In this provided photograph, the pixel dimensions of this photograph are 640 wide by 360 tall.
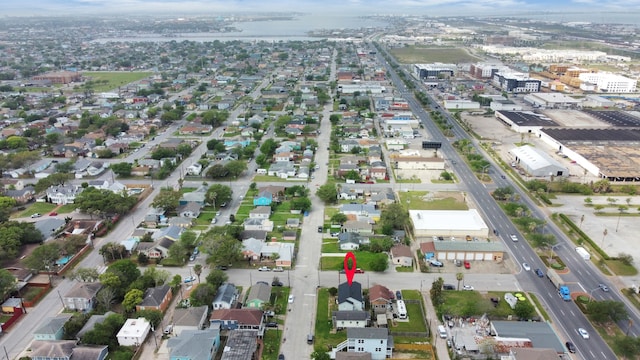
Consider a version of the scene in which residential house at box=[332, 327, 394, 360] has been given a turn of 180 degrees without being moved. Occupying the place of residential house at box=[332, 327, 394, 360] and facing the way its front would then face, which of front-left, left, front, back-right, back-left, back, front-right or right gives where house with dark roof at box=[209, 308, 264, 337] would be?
back

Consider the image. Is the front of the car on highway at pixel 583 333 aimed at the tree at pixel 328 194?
no

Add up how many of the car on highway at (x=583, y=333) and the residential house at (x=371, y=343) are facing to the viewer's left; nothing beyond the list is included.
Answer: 1

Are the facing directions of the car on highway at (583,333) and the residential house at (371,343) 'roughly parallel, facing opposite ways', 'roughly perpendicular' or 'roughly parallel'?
roughly perpendicular

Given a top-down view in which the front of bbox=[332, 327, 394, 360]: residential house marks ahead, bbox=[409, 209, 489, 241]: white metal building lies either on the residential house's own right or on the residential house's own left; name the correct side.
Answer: on the residential house's own right

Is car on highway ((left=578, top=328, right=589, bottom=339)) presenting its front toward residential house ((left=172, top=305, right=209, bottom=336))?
no

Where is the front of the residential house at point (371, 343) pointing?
to the viewer's left

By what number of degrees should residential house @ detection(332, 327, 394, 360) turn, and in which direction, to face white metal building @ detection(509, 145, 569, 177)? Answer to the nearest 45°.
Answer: approximately 135° to its right

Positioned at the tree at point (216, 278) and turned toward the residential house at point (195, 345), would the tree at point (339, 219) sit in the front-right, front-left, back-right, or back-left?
back-left

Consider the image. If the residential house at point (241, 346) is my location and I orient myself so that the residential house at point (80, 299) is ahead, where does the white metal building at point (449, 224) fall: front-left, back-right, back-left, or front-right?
back-right

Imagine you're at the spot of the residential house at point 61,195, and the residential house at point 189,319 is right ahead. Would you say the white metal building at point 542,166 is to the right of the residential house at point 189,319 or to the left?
left

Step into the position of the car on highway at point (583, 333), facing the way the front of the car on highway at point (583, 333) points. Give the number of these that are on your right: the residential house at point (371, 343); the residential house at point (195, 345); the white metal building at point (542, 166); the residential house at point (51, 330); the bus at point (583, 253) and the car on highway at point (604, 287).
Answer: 3
